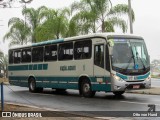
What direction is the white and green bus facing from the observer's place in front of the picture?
facing the viewer and to the right of the viewer

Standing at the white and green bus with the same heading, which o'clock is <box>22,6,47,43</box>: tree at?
The tree is roughly at 7 o'clock from the white and green bus.

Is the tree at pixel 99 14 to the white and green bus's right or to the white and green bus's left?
on its left
